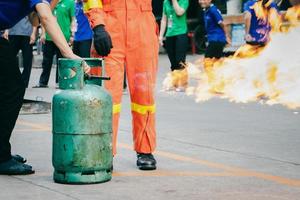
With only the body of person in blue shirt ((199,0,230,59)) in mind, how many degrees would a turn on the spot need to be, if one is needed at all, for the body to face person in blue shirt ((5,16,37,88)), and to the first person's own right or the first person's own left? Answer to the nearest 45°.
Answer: approximately 45° to the first person's own right

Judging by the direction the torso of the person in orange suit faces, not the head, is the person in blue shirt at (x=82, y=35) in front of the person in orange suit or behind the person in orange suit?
behind

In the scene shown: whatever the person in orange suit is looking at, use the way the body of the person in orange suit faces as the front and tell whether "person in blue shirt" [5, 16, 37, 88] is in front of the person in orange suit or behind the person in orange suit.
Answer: behind

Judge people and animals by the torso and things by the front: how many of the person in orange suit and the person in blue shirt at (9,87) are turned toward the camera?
1

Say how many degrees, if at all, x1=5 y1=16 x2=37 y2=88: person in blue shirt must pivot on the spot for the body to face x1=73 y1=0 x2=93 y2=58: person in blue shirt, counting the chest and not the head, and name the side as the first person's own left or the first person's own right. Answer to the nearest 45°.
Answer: approximately 45° to the first person's own left

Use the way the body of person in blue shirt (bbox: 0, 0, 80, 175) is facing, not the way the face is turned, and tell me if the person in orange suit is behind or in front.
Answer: in front

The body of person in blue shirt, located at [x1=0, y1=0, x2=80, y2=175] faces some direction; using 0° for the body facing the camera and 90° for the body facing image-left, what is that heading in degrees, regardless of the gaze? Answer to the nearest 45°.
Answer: approximately 270°

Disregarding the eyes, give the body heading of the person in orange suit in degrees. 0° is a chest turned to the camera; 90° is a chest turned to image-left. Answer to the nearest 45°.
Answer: approximately 0°

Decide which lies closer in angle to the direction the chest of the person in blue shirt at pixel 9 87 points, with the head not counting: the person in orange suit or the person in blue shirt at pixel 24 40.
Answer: the person in orange suit
